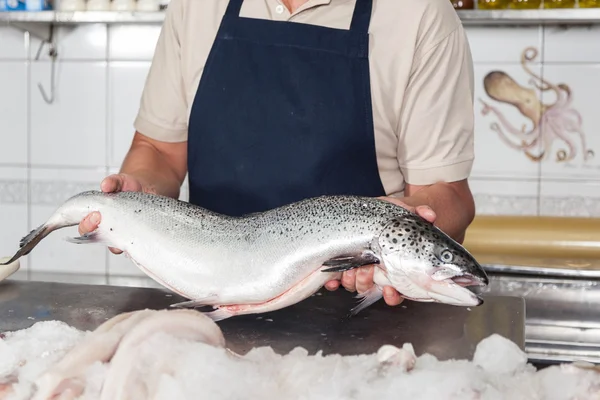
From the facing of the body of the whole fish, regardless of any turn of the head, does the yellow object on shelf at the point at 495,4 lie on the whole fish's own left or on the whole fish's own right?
on the whole fish's own left

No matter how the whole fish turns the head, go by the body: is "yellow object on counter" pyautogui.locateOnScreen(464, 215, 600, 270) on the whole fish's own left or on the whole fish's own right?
on the whole fish's own left

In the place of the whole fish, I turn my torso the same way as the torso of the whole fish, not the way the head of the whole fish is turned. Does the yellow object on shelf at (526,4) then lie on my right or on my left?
on my left

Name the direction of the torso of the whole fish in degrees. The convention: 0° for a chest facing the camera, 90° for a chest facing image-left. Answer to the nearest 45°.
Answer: approximately 270°

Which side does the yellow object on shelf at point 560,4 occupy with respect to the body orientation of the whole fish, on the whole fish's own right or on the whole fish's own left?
on the whole fish's own left
